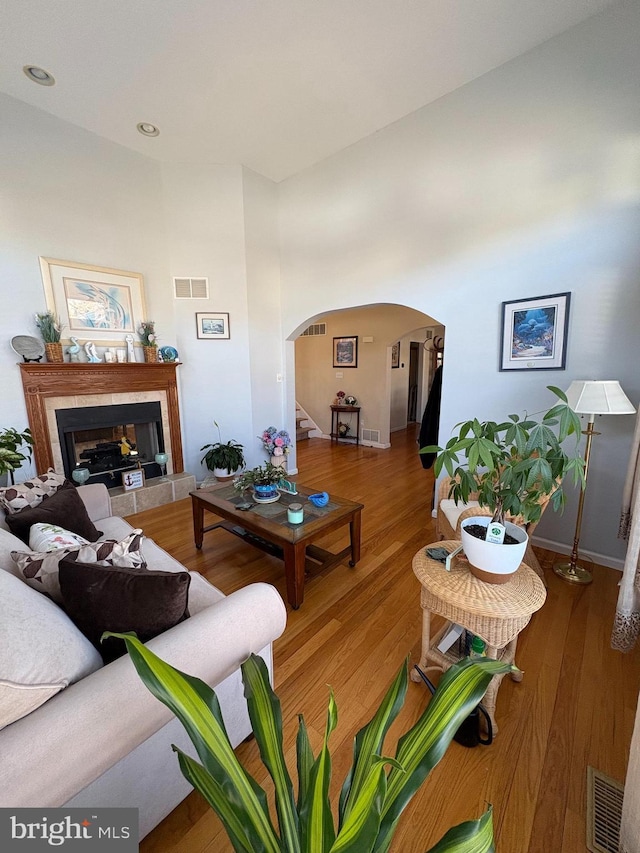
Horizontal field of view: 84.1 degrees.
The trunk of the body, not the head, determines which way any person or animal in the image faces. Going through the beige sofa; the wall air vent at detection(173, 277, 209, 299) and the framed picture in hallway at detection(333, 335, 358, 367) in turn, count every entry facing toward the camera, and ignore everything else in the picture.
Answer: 2

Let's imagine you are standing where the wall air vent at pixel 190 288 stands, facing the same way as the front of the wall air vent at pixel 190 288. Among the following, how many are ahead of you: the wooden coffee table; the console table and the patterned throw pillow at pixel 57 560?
2

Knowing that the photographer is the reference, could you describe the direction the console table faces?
facing the viewer

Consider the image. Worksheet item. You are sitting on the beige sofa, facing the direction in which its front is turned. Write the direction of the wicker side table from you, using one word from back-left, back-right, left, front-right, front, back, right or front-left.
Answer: front-right

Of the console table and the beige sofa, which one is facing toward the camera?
the console table

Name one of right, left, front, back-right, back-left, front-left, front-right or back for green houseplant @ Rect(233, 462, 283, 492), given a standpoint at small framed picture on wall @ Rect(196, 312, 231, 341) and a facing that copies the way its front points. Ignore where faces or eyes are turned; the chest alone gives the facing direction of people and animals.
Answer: front

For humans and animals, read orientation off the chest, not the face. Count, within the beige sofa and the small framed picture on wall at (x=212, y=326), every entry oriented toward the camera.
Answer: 1

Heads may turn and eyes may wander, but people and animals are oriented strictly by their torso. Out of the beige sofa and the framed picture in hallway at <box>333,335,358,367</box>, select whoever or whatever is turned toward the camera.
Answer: the framed picture in hallway

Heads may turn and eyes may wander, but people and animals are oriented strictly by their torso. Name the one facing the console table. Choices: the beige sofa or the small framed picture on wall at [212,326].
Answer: the beige sofa

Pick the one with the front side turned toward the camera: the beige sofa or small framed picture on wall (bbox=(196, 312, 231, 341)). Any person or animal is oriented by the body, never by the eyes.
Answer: the small framed picture on wall

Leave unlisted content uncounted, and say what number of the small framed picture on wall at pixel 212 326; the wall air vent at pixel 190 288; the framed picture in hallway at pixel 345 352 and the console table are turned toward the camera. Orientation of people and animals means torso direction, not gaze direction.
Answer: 4

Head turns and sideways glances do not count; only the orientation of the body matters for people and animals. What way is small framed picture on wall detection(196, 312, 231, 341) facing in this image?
toward the camera

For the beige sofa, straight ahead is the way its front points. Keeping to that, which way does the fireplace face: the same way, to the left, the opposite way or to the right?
to the right

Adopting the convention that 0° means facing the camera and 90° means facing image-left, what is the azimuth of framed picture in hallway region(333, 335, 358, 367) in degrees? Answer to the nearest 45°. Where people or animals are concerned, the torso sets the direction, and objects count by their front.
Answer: approximately 0°

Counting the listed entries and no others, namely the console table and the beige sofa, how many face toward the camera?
1

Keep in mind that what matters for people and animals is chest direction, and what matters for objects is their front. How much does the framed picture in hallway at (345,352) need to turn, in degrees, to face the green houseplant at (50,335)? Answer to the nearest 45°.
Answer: approximately 45° to its right
